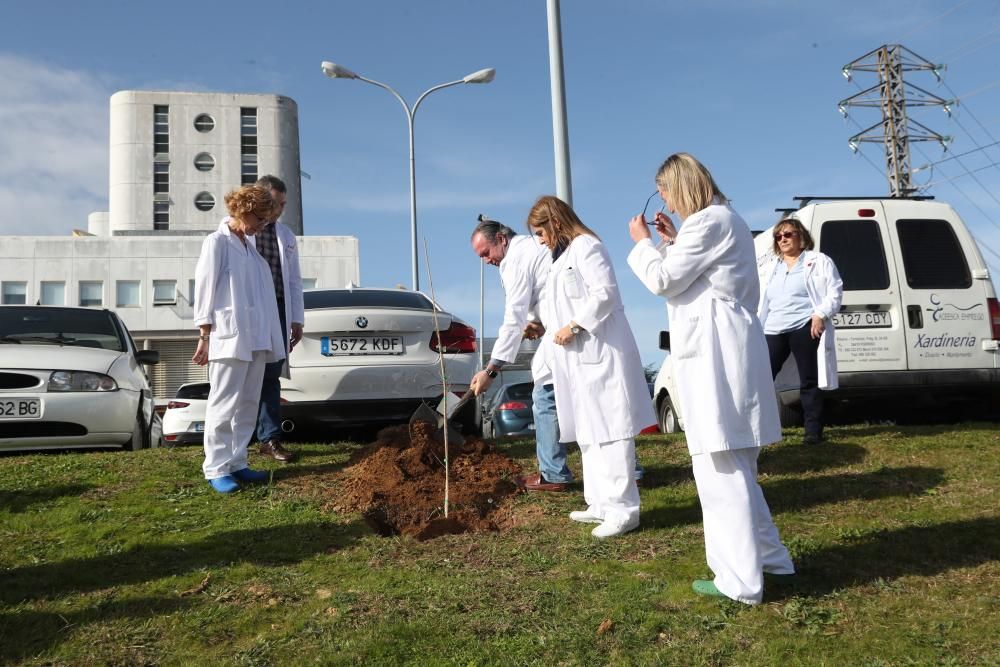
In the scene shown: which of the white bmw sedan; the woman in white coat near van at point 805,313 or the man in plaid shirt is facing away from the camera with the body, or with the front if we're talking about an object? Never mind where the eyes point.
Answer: the white bmw sedan

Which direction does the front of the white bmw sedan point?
away from the camera

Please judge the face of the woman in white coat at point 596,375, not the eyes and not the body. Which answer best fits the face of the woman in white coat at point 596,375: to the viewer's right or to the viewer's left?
to the viewer's left

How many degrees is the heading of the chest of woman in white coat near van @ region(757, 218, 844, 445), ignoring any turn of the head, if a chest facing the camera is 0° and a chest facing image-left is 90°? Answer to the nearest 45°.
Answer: approximately 45°

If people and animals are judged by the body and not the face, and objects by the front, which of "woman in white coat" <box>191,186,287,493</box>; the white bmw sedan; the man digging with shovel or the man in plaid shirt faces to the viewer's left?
the man digging with shovel

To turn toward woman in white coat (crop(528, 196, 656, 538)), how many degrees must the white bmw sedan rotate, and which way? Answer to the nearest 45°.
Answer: approximately 135° to its right

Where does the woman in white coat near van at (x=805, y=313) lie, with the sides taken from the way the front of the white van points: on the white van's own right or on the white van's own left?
on the white van's own left

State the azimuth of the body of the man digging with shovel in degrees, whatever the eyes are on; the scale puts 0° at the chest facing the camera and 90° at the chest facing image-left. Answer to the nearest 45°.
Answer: approximately 90°

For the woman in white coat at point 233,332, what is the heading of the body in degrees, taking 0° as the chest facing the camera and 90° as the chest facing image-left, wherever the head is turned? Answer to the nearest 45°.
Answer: approximately 315°

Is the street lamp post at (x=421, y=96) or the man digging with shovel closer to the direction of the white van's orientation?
the street lamp post

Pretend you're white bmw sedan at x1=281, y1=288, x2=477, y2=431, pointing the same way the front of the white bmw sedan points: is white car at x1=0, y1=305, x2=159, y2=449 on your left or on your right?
on your left

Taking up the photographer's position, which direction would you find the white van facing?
facing away from the viewer and to the left of the viewer
